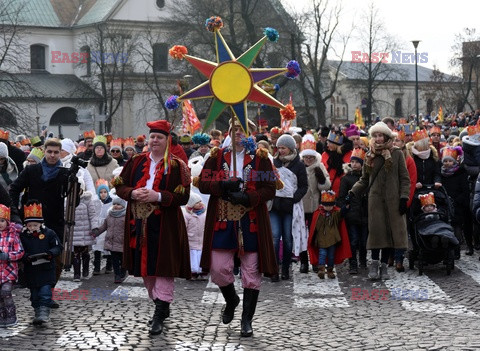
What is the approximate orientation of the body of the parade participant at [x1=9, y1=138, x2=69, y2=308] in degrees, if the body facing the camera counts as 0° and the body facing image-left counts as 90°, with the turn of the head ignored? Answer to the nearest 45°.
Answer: approximately 0°

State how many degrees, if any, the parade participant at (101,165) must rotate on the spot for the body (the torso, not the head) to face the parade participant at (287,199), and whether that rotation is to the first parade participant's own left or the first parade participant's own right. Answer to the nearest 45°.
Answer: approximately 45° to the first parade participant's own left

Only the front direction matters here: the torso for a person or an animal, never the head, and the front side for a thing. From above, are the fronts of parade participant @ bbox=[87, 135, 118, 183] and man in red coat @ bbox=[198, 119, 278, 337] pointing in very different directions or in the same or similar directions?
same or similar directions

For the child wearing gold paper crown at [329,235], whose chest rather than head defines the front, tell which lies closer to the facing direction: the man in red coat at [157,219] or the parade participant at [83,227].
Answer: the man in red coat

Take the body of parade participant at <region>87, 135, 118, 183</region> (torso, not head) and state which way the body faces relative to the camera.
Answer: toward the camera

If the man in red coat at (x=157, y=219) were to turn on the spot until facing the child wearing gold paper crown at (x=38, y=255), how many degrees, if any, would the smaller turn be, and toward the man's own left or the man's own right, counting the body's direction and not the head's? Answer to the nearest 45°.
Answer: approximately 90° to the man's own right

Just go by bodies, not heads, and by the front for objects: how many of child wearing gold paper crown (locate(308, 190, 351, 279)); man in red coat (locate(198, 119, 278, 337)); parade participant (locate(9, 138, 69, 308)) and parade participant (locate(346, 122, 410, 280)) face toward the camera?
4

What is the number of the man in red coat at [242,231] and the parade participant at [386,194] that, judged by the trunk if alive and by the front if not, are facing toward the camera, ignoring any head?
2

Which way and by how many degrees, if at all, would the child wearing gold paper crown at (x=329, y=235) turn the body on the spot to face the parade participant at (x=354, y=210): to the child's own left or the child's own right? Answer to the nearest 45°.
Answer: approximately 135° to the child's own left

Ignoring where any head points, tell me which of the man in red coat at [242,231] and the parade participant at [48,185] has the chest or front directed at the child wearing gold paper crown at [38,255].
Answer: the parade participant

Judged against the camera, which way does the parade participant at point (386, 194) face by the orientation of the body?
toward the camera

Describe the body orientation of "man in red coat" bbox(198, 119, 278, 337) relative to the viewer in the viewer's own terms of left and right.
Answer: facing the viewer

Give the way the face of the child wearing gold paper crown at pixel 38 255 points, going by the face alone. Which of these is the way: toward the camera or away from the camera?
toward the camera

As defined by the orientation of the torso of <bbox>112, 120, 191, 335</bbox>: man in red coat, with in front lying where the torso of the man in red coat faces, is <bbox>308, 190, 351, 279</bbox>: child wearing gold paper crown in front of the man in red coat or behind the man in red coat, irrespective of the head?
behind

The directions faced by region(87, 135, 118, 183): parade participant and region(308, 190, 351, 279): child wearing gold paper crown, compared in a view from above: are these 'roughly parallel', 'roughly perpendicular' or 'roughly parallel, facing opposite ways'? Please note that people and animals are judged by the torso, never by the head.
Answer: roughly parallel

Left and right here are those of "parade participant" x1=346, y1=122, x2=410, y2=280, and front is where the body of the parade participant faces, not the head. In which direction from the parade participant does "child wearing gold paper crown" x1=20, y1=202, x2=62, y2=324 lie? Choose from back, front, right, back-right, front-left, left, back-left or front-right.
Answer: front-right
